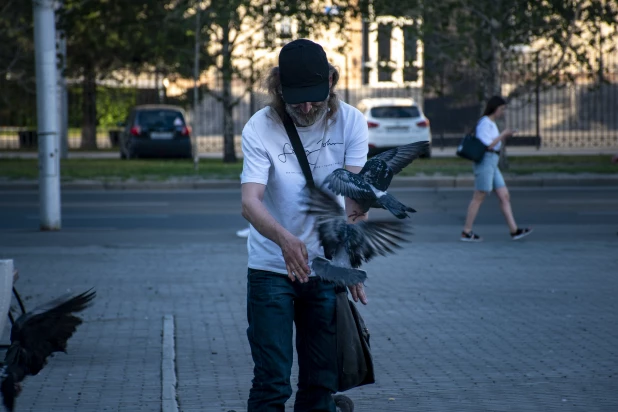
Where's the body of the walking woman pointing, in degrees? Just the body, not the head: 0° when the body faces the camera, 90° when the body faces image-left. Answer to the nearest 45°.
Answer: approximately 270°

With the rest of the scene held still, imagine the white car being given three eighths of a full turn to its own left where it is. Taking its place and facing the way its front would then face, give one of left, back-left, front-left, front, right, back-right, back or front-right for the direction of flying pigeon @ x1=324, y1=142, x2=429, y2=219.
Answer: front-left

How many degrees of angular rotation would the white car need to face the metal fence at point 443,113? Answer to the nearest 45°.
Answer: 0° — it already faces it

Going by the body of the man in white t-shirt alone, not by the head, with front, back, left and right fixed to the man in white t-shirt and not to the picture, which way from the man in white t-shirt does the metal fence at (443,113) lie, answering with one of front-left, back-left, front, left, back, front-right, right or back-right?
back

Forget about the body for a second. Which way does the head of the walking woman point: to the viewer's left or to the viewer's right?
to the viewer's right

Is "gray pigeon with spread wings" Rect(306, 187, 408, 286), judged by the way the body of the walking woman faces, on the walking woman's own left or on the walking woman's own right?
on the walking woman's own right

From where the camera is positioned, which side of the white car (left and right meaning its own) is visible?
back

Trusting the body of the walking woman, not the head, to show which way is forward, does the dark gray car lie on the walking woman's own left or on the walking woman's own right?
on the walking woman's own left

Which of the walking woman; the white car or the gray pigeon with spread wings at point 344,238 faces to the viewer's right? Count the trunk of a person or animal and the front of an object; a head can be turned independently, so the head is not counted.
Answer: the walking woman

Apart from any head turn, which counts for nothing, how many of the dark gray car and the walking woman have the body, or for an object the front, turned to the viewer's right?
1

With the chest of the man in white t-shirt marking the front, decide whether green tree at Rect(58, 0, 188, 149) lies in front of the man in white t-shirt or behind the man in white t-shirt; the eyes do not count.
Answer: behind
